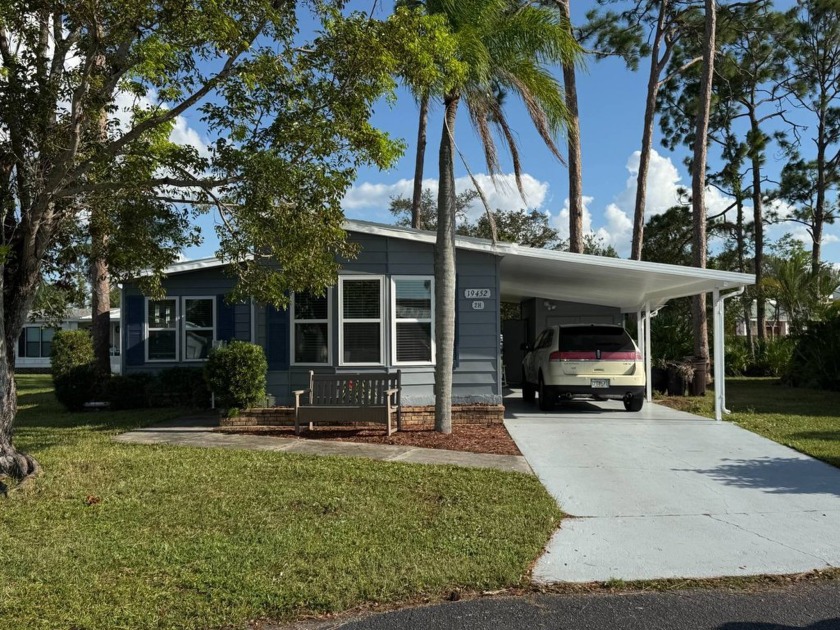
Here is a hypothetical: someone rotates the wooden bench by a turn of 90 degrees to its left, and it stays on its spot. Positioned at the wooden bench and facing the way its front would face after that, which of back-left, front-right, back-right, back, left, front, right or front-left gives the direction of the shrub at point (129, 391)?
back-left

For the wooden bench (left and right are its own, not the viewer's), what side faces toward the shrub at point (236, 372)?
right

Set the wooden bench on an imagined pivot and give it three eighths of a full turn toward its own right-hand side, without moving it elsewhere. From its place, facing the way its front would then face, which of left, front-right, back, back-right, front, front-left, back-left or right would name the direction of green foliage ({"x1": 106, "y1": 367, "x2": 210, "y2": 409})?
front

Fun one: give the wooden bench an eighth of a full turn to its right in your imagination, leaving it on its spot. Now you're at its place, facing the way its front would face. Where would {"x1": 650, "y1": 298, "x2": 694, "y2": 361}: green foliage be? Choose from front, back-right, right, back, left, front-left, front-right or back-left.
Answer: back

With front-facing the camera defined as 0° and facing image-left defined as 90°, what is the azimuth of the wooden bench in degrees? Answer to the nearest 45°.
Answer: approximately 0°

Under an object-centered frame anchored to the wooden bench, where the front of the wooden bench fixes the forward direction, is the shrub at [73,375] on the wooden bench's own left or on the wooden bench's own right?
on the wooden bench's own right
